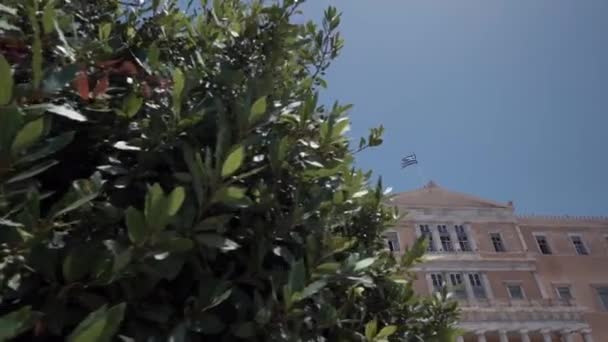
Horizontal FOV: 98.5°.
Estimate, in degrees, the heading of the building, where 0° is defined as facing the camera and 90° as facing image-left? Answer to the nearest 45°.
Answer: approximately 0°
